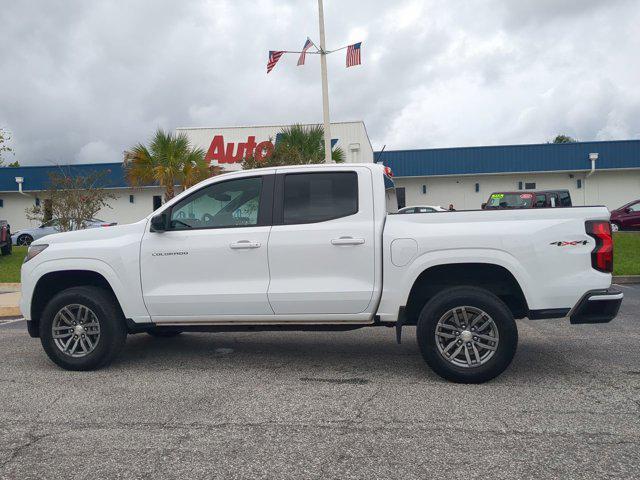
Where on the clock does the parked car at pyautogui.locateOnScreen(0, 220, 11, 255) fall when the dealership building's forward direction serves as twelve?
The parked car is roughly at 2 o'clock from the dealership building.

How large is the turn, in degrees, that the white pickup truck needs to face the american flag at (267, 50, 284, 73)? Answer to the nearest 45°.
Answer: approximately 90° to its right

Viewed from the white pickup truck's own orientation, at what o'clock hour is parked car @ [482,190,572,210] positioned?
The parked car is roughly at 4 o'clock from the white pickup truck.

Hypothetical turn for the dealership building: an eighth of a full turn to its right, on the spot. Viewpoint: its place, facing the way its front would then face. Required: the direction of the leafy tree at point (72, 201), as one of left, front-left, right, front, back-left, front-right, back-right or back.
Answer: front

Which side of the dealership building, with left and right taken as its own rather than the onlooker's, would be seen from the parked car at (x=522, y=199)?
front

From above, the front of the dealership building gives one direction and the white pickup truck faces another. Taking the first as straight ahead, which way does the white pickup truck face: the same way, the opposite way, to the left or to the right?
to the right

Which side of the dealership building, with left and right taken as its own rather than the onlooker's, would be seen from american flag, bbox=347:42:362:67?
front

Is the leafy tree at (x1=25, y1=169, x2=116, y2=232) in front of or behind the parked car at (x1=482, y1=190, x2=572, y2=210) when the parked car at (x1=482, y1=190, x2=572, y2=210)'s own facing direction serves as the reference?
in front

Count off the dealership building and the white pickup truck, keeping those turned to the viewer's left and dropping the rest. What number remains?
1

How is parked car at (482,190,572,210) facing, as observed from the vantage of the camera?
facing the viewer and to the left of the viewer

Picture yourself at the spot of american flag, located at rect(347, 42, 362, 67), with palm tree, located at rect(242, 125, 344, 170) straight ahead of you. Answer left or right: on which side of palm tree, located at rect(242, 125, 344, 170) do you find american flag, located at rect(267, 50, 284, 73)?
left

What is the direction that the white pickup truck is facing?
to the viewer's left

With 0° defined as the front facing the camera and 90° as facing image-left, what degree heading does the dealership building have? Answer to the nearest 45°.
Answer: approximately 0°

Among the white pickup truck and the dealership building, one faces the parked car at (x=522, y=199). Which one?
the dealership building
